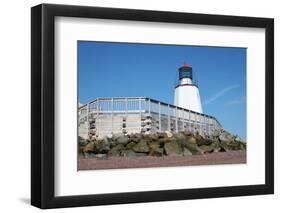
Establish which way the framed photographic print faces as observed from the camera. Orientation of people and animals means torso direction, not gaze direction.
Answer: facing the viewer and to the right of the viewer
